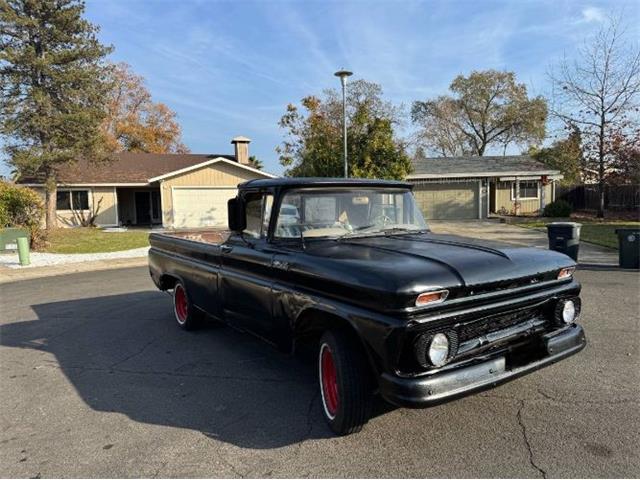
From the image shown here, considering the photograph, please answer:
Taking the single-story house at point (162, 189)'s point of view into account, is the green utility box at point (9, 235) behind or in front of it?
in front

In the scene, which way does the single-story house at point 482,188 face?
toward the camera

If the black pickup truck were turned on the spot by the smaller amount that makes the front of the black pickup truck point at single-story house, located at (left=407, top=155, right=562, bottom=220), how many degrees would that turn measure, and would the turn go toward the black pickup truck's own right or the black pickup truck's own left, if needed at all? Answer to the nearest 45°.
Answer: approximately 135° to the black pickup truck's own left

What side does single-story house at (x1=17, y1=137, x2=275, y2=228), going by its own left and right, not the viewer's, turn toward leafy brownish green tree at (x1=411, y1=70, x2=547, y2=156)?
left

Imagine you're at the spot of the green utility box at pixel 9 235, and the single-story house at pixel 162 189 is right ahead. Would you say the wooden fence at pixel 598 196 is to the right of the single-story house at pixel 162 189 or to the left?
right

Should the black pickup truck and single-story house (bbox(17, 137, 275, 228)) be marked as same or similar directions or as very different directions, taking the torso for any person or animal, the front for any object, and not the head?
same or similar directions

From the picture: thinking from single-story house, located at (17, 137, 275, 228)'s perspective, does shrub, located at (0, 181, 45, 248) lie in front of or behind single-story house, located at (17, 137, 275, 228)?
in front

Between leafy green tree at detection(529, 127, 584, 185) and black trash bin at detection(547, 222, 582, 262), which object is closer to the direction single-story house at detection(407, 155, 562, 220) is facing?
the black trash bin

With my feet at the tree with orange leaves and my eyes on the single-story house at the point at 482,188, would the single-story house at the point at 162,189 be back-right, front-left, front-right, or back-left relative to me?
front-right

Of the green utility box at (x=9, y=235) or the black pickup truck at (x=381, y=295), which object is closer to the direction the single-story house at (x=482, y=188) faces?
the black pickup truck

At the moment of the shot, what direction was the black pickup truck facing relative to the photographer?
facing the viewer and to the right of the viewer

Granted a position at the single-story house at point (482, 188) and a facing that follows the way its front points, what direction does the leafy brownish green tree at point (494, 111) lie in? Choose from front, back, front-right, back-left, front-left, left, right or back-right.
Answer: back

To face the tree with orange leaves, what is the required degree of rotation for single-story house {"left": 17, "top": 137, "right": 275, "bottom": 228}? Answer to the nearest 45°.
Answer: approximately 180°

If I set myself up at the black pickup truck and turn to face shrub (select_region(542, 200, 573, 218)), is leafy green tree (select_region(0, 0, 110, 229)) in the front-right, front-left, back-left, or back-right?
front-left

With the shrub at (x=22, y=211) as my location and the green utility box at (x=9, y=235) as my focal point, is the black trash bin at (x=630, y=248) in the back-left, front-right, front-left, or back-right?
front-left

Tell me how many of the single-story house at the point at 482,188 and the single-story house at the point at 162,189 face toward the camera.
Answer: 2

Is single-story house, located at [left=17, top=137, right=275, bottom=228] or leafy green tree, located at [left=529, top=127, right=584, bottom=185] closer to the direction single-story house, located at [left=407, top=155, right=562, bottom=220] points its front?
the single-story house
